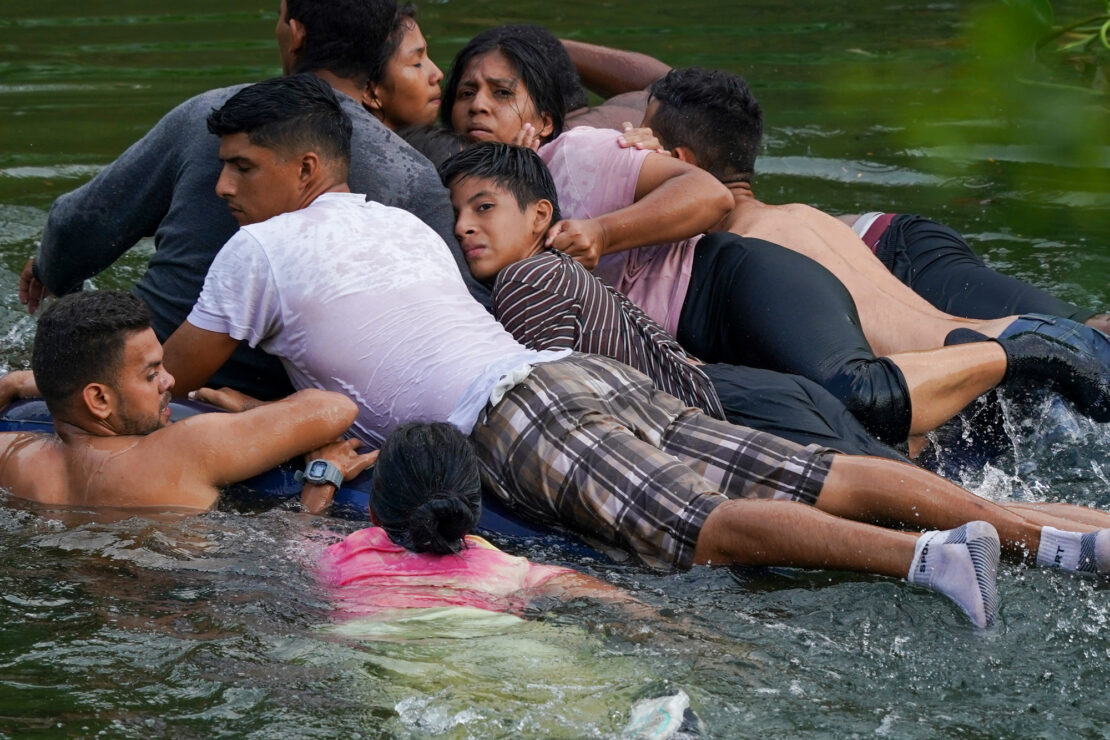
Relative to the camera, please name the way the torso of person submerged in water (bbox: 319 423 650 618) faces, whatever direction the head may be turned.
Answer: away from the camera

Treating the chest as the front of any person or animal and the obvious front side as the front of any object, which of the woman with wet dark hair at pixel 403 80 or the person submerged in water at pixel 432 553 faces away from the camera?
the person submerged in water

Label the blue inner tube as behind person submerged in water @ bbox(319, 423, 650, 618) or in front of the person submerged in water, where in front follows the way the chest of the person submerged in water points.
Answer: in front

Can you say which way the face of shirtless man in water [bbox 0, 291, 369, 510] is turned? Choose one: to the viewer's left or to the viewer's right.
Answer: to the viewer's right

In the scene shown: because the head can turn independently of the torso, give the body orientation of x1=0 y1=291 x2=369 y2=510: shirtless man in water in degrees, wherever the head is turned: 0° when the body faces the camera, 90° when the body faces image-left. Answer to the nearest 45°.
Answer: approximately 225°

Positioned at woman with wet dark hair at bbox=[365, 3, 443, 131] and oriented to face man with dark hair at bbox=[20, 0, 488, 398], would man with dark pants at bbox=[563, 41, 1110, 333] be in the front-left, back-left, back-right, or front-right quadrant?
back-left

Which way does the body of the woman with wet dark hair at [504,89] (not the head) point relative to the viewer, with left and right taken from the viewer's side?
facing the viewer and to the left of the viewer

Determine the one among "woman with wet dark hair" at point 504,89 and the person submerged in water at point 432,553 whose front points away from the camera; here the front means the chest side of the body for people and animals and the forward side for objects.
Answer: the person submerged in water
